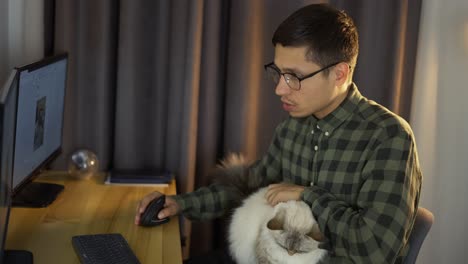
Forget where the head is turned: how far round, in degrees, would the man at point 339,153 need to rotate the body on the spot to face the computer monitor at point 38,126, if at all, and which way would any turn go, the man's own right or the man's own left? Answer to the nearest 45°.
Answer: approximately 45° to the man's own right

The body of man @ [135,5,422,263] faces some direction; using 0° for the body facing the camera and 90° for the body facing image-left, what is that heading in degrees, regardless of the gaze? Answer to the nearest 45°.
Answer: approximately 45°

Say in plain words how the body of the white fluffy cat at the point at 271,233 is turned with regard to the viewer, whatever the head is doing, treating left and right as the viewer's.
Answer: facing the viewer and to the right of the viewer

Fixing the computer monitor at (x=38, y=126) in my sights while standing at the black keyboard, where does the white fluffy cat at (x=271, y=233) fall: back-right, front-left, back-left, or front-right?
back-right
